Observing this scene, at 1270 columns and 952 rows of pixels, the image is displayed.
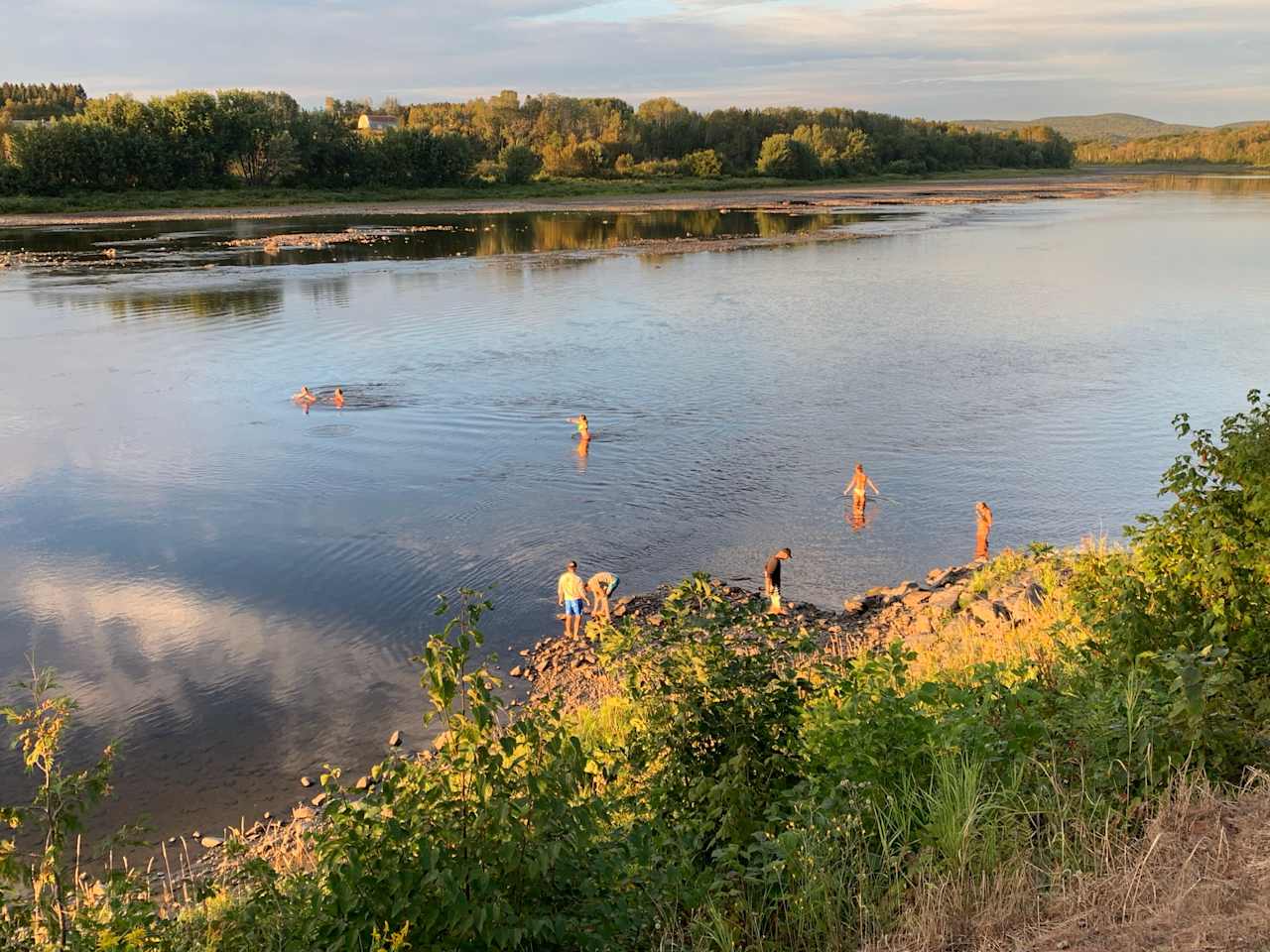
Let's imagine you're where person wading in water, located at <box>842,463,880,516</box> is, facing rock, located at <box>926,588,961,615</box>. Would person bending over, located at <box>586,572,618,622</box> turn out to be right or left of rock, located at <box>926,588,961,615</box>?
right

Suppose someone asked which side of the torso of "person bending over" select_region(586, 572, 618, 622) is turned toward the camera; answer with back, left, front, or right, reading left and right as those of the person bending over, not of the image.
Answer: right

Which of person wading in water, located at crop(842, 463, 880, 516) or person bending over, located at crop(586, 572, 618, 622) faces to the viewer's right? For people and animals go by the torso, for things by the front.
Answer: the person bending over
